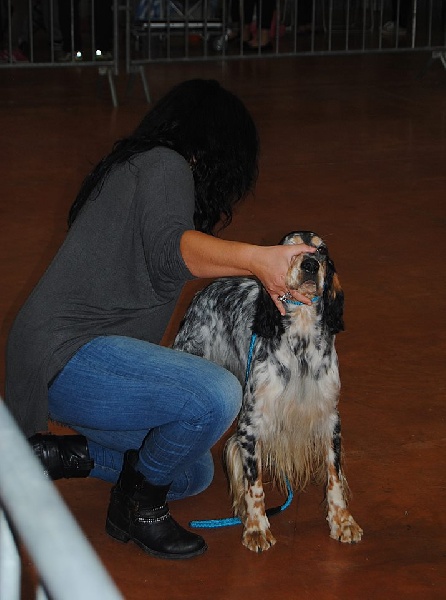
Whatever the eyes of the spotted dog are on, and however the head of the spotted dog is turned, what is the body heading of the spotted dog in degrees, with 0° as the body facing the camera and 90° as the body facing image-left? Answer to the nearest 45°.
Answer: approximately 0°

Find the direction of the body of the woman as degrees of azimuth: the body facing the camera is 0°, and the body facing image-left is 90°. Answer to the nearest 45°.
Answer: approximately 270°

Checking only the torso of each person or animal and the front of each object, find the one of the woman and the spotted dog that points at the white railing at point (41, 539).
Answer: the spotted dog

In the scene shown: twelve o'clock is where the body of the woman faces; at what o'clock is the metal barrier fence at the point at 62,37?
The metal barrier fence is roughly at 9 o'clock from the woman.

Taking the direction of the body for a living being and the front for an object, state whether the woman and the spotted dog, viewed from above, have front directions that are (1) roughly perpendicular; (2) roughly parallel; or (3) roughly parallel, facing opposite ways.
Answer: roughly perpendicular

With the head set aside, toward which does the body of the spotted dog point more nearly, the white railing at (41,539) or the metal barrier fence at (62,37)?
the white railing

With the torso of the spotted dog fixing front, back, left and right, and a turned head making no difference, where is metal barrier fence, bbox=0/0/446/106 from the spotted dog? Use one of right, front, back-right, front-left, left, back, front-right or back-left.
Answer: back

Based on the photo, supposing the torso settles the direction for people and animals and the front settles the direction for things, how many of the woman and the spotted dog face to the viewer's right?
1

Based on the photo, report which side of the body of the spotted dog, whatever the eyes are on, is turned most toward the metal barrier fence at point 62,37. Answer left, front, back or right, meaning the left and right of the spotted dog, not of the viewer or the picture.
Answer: back

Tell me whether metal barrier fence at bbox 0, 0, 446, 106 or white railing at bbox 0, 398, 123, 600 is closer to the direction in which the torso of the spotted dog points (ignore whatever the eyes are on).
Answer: the white railing

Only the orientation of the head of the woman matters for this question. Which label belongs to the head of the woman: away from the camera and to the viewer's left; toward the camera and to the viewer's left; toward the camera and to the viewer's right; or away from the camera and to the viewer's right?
away from the camera and to the viewer's right

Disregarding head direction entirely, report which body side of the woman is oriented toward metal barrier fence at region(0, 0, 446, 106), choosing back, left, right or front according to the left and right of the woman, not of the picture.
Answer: left

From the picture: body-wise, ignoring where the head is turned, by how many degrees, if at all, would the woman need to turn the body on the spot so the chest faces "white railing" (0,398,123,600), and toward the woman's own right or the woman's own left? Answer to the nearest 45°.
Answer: approximately 90° to the woman's own right
